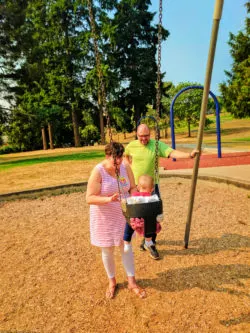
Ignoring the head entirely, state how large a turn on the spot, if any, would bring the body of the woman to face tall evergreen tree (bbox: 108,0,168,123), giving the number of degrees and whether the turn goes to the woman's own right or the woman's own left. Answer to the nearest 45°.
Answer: approximately 135° to the woman's own left

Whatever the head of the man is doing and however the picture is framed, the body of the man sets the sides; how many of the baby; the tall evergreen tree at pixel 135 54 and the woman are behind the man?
1

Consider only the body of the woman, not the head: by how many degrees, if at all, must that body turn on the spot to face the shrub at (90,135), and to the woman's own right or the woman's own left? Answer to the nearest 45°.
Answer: approximately 135° to the woman's own left

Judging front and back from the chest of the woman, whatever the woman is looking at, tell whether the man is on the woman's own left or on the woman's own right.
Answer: on the woman's own left

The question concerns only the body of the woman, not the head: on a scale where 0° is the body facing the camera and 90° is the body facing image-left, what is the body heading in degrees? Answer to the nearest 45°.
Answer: approximately 315°

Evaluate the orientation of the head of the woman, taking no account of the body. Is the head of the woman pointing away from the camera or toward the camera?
toward the camera

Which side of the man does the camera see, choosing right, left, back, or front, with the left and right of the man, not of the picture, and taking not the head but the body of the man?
front

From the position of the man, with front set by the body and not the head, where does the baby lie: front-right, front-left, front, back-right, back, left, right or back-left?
front

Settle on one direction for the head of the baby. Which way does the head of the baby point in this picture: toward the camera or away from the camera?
toward the camera

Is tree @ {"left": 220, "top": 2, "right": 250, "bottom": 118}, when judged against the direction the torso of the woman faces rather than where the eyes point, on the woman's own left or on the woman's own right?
on the woman's own left

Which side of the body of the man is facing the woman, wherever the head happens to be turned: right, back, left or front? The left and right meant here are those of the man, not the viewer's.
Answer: front

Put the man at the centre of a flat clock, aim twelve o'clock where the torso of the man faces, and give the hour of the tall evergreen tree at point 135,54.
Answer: The tall evergreen tree is roughly at 6 o'clock from the man.

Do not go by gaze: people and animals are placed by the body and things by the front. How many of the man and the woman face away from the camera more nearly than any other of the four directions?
0

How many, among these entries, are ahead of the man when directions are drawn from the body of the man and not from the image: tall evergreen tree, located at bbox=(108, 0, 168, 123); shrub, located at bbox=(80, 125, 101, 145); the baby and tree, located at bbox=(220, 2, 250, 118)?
1

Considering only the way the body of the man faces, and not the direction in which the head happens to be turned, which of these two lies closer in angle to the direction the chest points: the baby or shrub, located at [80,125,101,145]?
the baby
